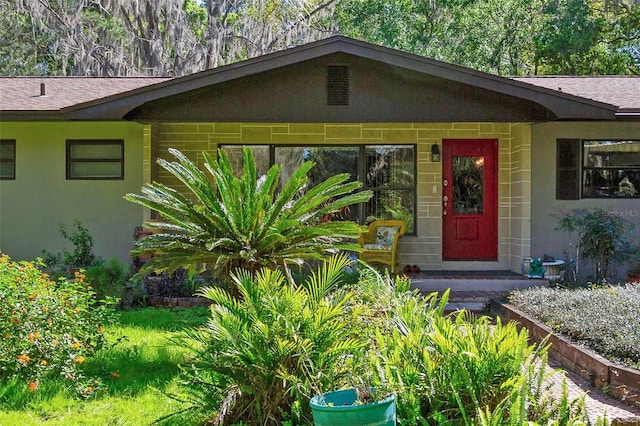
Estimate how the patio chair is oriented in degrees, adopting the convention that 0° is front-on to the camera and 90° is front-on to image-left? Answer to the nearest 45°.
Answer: approximately 45°

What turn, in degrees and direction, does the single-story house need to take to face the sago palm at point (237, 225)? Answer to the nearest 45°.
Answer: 0° — it already faces it

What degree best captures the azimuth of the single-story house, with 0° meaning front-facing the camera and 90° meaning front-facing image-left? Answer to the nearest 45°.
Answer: approximately 0°

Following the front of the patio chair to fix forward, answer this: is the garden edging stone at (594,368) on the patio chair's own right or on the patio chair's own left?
on the patio chair's own left

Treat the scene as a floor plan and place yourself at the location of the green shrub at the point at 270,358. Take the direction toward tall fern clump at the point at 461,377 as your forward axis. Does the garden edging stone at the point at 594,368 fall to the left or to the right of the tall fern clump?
left
